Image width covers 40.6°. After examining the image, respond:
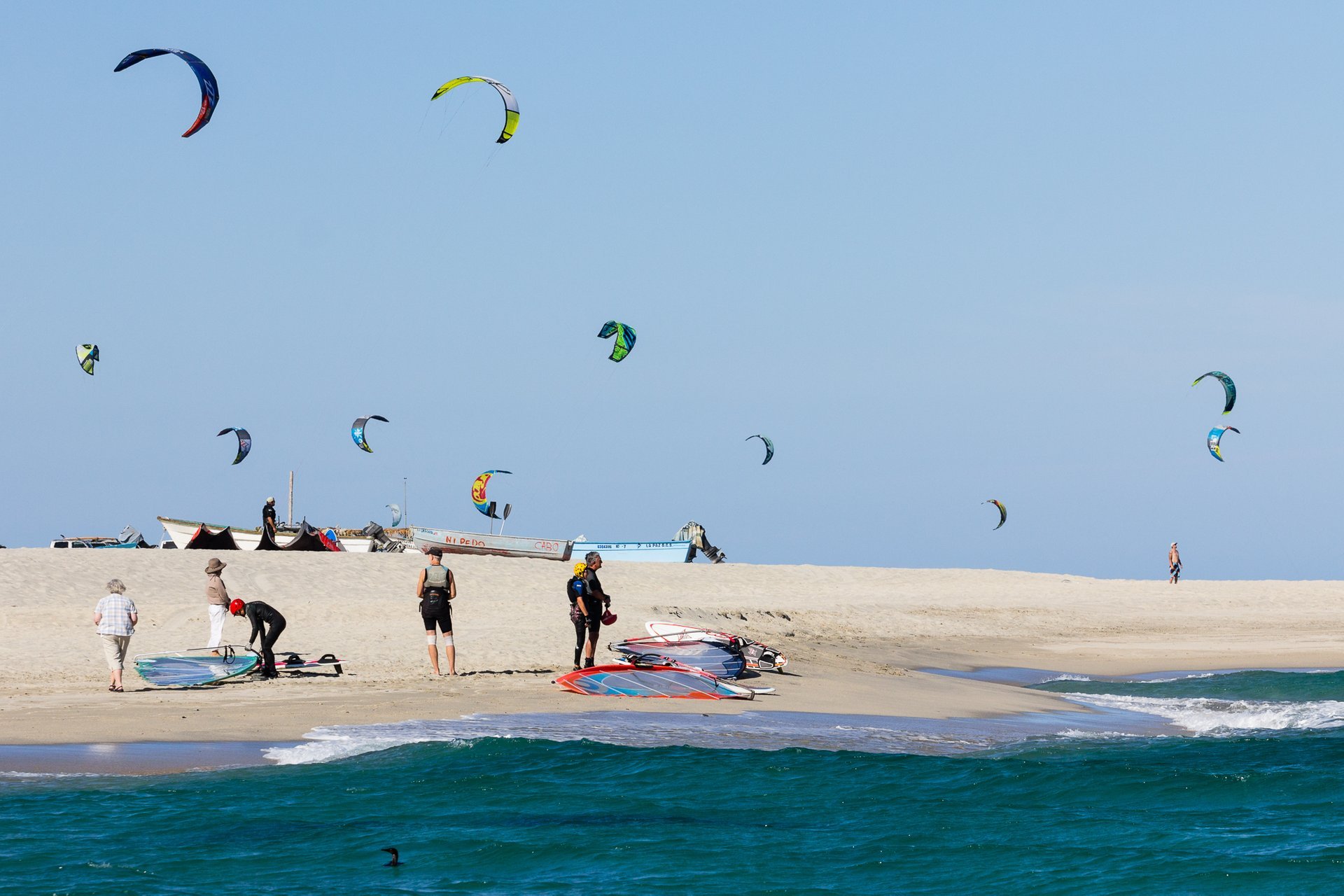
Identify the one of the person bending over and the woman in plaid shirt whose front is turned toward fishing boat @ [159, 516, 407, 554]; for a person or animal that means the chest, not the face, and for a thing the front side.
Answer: the woman in plaid shirt

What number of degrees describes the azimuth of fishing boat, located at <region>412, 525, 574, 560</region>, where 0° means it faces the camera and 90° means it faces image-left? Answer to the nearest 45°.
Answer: approximately 90°

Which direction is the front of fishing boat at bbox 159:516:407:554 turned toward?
to the viewer's left

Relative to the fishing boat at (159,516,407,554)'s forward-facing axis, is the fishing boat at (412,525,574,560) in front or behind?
behind

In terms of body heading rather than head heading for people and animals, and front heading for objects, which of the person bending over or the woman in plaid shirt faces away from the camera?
the woman in plaid shirt

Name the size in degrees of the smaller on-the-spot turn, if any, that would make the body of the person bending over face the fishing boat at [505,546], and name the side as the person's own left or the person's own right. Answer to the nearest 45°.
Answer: approximately 90° to the person's own right

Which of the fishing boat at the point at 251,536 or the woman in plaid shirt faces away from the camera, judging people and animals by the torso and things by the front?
the woman in plaid shirt

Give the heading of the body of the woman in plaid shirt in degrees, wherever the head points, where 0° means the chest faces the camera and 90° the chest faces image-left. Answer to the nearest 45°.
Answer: approximately 180°

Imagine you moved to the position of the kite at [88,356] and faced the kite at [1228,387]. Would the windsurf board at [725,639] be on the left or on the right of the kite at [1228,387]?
right

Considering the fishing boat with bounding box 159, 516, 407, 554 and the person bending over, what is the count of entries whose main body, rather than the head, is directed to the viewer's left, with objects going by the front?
2

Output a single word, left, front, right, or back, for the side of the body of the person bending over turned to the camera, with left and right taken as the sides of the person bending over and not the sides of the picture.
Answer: left

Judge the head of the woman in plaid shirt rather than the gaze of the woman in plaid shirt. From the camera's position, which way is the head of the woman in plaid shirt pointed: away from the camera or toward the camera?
away from the camera
